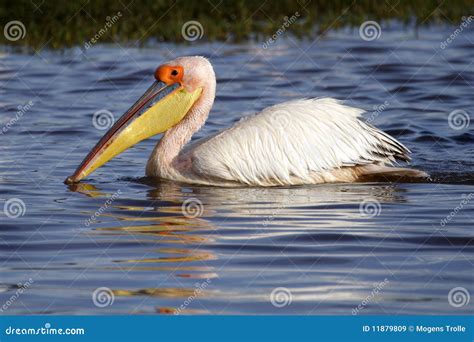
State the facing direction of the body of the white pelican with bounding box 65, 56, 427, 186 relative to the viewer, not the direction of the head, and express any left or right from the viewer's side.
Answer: facing to the left of the viewer
